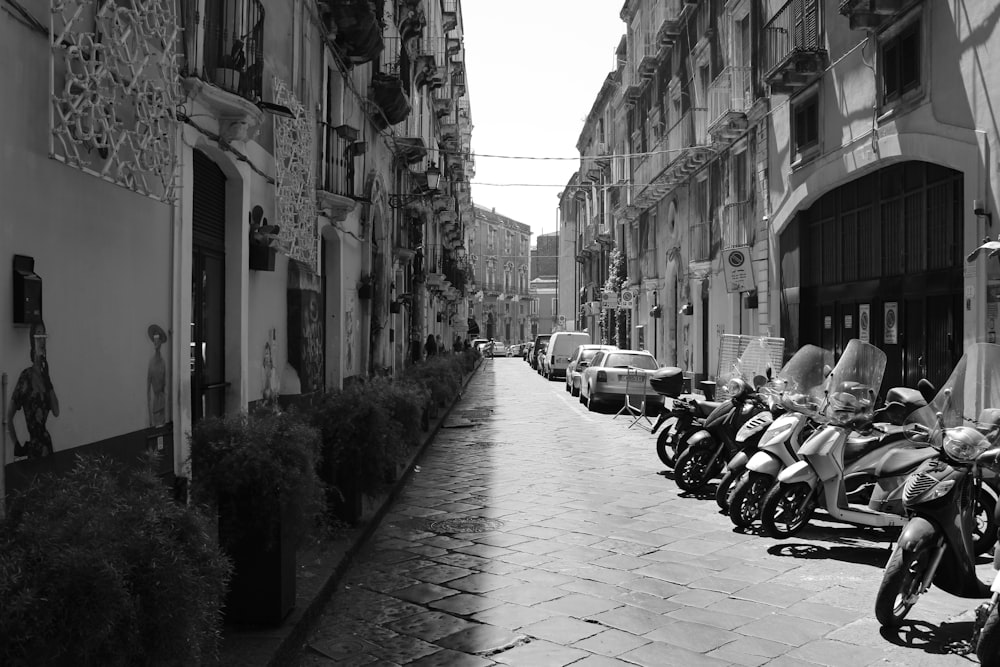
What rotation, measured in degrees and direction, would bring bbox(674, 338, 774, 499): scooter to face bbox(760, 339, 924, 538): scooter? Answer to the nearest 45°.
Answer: approximately 45° to its left

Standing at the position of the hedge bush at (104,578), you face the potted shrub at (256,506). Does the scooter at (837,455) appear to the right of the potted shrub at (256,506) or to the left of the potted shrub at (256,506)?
right

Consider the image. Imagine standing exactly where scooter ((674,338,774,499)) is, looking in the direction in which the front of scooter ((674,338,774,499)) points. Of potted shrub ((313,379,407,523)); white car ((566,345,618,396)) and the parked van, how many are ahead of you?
1

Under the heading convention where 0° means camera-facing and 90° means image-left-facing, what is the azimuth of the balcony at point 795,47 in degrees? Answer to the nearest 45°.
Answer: approximately 45°

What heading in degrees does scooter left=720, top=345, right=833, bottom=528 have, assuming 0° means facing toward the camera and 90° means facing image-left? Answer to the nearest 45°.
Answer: approximately 45°

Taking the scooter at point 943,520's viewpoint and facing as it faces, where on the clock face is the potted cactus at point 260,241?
The potted cactus is roughly at 2 o'clock from the scooter.

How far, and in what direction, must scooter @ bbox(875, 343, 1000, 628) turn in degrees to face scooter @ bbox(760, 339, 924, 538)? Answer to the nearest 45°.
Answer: approximately 135° to its right

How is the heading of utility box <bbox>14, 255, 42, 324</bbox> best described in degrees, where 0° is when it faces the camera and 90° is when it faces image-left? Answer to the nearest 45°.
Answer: approximately 315°

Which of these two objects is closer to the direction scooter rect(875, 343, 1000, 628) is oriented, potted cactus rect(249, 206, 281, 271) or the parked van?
the potted cactus

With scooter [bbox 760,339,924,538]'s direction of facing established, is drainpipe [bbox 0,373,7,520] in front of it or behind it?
in front

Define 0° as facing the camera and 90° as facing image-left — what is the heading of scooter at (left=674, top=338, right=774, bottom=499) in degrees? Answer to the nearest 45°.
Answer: approximately 45°

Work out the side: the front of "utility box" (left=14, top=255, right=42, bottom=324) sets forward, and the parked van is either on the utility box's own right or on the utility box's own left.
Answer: on the utility box's own left
